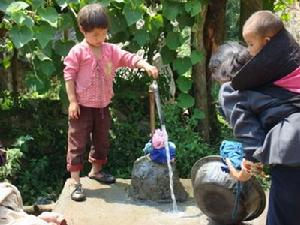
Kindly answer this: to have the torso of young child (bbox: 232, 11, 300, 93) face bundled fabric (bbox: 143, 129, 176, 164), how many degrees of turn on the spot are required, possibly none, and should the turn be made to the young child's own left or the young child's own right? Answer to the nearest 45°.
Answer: approximately 45° to the young child's own right

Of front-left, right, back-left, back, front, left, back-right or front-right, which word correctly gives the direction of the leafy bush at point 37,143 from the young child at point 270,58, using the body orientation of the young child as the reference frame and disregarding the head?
front-right

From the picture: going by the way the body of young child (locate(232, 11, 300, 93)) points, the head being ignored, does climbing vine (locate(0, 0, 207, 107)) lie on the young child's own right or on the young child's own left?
on the young child's own right

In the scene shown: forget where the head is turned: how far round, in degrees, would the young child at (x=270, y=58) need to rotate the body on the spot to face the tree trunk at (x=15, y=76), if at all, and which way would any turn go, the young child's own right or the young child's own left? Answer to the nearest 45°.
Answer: approximately 45° to the young child's own right

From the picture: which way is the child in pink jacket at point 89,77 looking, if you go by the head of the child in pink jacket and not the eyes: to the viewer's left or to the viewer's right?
to the viewer's right

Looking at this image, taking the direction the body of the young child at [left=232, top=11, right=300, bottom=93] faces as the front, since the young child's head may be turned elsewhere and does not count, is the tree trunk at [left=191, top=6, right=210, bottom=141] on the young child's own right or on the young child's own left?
on the young child's own right

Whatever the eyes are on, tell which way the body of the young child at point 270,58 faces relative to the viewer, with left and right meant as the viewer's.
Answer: facing to the left of the viewer
